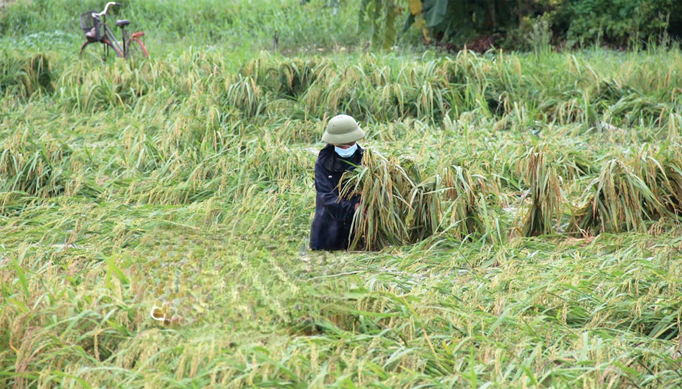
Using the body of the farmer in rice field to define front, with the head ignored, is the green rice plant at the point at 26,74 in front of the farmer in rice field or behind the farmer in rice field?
behind

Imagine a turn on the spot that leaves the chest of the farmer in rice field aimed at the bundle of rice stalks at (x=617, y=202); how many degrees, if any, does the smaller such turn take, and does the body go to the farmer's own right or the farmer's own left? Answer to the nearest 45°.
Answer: approximately 45° to the farmer's own left

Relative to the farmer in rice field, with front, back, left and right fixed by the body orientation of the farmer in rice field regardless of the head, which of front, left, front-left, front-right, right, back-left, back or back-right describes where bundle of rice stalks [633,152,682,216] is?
front-left

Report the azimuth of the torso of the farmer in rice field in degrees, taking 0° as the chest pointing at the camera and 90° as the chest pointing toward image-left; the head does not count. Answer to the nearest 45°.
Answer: approximately 315°

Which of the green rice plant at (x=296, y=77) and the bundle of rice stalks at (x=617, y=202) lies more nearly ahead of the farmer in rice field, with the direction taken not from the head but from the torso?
the bundle of rice stalks

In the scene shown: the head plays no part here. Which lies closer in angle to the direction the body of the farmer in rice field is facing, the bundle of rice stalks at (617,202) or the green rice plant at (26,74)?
the bundle of rice stalks

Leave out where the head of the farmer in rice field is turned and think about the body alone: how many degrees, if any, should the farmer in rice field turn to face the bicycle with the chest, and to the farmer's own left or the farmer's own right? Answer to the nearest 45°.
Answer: approximately 180°

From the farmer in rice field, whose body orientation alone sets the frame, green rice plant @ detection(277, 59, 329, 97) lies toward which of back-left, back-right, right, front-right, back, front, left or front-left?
back-left

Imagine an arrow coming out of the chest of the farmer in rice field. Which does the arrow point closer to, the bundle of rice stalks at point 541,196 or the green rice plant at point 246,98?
the bundle of rice stalks
